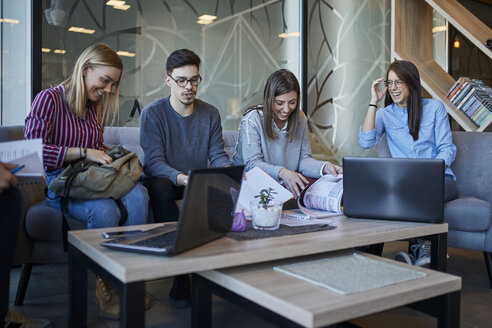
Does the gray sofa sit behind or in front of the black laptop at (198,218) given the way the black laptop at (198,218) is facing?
in front

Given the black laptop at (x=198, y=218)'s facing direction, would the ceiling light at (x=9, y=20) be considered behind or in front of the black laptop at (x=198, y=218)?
in front

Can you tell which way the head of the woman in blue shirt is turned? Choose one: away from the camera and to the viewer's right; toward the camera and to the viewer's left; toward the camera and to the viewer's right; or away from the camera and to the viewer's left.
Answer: toward the camera and to the viewer's left

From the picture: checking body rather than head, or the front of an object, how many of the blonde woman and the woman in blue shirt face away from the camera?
0

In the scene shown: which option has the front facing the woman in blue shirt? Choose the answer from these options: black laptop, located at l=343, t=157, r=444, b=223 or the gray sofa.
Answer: the black laptop

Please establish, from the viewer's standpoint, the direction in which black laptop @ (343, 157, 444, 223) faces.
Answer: facing away from the viewer

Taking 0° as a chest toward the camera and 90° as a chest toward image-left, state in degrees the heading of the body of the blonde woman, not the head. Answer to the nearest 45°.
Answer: approximately 315°

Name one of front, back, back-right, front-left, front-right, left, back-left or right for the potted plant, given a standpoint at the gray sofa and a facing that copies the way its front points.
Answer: front-left

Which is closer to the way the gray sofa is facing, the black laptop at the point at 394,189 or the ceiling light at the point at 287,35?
the black laptop

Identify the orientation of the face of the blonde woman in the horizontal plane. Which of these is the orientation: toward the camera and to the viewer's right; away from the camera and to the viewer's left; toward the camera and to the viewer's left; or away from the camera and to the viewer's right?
toward the camera and to the viewer's right

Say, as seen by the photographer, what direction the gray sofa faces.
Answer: facing the viewer

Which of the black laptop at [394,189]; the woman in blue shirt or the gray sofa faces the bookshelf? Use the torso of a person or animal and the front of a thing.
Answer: the black laptop

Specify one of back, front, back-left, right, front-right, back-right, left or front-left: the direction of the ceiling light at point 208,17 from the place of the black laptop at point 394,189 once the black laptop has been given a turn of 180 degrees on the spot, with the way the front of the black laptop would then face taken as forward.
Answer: back-right

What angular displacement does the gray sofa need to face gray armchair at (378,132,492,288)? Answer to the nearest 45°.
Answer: approximately 90° to its left
